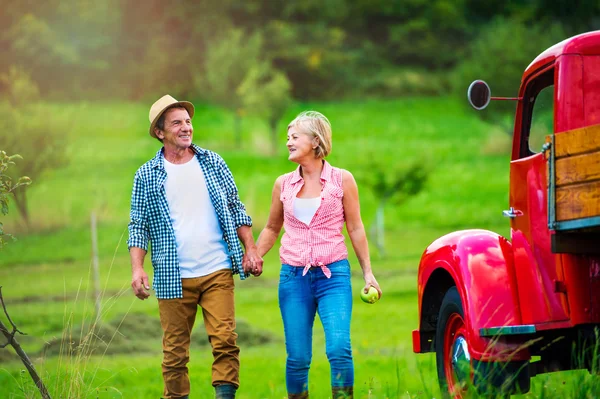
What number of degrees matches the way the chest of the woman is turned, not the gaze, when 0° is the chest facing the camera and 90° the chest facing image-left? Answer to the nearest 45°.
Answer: approximately 0°

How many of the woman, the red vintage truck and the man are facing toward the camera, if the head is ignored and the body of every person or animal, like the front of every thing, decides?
2

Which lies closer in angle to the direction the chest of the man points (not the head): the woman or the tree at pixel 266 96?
the woman

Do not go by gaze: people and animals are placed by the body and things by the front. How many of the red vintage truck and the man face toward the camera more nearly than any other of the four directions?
1

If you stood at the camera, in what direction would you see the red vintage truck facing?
facing away from the viewer and to the left of the viewer

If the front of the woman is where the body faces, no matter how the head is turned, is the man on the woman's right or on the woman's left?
on the woman's right

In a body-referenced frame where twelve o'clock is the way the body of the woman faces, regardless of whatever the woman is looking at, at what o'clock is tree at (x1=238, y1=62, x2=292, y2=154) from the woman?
The tree is roughly at 6 o'clock from the woman.

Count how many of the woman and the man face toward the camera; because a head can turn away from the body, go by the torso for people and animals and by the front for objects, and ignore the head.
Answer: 2

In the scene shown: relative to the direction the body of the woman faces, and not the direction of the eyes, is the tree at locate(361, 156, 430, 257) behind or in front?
behind
